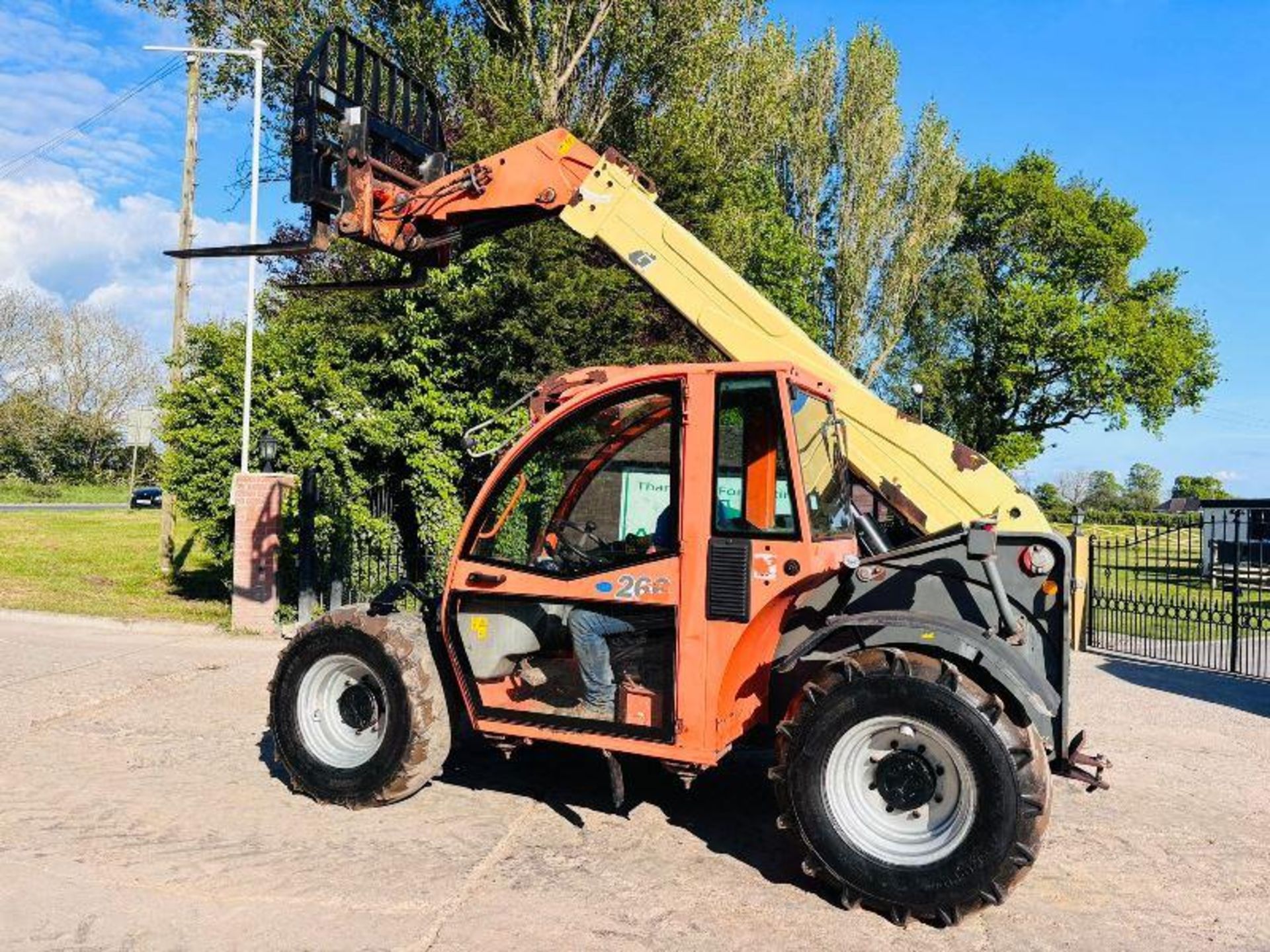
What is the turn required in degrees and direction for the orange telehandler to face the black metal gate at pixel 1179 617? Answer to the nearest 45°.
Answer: approximately 90° to its right

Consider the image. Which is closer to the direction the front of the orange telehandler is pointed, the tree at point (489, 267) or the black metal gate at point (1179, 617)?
the tree

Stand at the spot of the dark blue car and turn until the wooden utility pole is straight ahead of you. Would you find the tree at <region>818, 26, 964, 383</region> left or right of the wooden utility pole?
left

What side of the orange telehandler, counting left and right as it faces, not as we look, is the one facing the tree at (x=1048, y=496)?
right

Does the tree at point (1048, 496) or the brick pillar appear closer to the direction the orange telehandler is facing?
the brick pillar

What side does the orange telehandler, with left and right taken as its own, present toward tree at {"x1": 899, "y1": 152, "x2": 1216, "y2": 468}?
right

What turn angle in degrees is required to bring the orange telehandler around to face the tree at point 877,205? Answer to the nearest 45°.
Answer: approximately 45° to its right

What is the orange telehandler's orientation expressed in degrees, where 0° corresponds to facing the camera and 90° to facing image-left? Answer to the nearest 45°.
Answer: approximately 135°

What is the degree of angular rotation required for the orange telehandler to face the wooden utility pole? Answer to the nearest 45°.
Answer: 0° — it already faces it

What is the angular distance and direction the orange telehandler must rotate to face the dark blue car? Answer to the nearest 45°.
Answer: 0° — it already faces it

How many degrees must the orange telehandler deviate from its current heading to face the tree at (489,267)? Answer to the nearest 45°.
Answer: approximately 45° to its right

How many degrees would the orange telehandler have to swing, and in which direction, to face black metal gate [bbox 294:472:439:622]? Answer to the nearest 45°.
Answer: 0° — it already faces it
